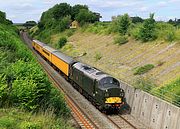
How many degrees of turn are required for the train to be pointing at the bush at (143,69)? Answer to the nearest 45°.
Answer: approximately 90° to its left

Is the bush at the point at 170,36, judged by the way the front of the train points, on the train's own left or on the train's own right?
on the train's own left

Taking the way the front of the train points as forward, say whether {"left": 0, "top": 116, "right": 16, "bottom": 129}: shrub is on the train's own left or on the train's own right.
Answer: on the train's own right

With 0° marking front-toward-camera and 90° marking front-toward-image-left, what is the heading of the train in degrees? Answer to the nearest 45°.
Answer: approximately 315°
